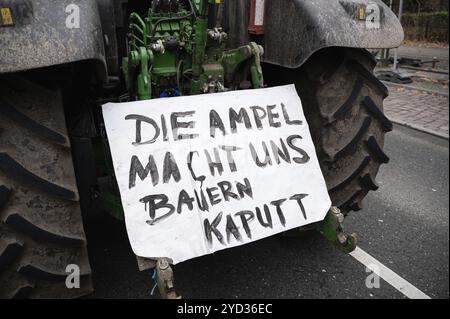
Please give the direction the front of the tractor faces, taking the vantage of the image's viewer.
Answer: facing away from the viewer and to the left of the viewer
